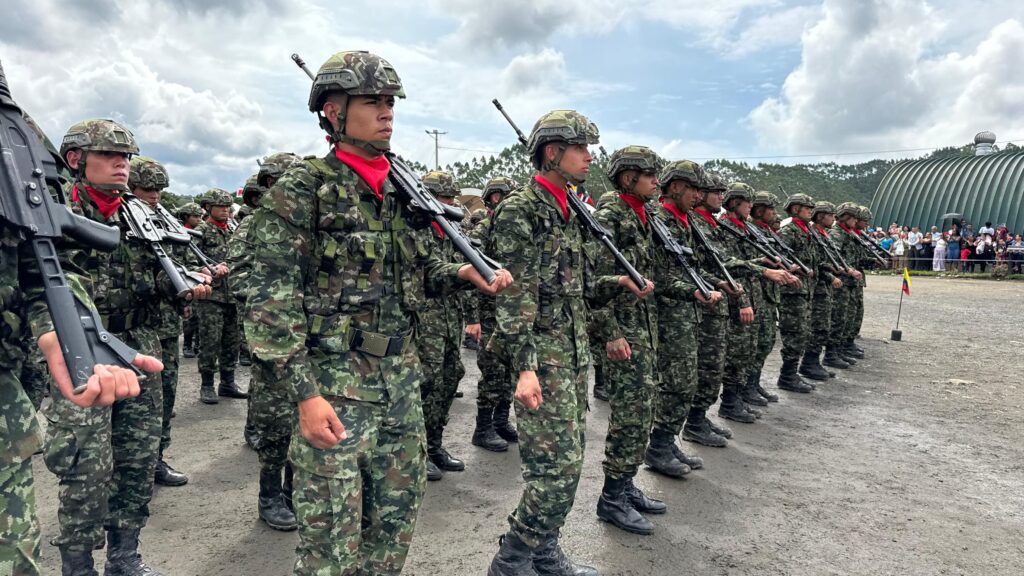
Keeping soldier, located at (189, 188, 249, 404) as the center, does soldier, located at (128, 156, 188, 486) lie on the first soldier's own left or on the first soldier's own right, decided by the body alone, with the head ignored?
on the first soldier's own right

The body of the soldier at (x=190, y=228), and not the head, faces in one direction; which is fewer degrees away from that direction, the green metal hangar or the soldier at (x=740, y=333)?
the soldier
